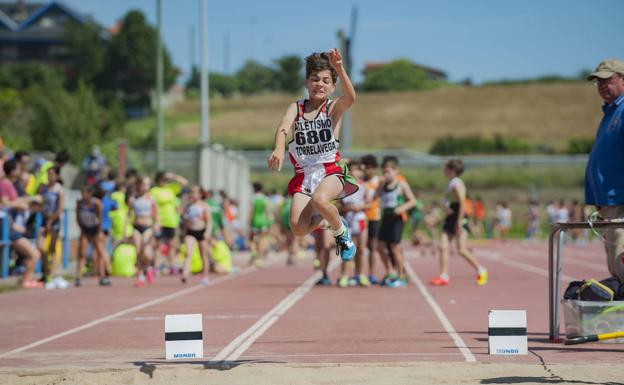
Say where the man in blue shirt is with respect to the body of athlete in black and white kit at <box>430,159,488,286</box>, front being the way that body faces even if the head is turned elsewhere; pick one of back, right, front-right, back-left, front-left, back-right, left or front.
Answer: left

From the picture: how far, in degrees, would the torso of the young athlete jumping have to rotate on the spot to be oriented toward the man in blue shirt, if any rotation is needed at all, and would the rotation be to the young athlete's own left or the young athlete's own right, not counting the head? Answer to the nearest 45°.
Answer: approximately 90° to the young athlete's own left

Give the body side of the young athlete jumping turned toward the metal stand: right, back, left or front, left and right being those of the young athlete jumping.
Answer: left

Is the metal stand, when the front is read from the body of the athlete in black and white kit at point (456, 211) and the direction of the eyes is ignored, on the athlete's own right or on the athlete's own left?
on the athlete's own left

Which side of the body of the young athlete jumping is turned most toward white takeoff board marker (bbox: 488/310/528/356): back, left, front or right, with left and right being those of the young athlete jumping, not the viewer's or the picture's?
left

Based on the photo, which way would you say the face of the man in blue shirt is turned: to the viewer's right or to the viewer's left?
to the viewer's left

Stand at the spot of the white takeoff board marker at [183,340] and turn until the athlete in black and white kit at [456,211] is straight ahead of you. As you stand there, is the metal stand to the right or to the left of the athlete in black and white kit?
right
